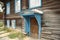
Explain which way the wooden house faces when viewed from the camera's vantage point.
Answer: facing the viewer and to the left of the viewer
